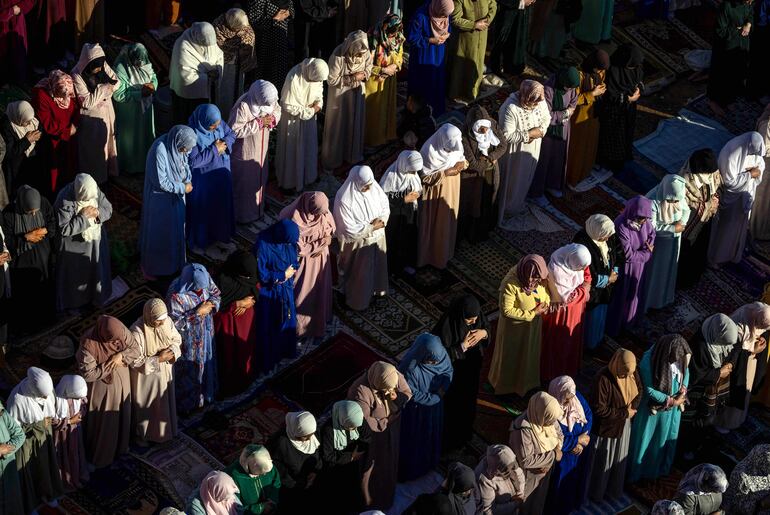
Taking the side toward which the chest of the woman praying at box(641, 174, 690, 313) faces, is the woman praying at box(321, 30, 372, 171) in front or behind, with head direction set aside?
behind

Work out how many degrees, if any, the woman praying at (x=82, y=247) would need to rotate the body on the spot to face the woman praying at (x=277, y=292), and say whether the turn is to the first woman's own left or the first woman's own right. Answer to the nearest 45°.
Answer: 0° — they already face them

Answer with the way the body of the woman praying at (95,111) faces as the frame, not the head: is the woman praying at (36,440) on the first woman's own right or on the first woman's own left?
on the first woman's own right

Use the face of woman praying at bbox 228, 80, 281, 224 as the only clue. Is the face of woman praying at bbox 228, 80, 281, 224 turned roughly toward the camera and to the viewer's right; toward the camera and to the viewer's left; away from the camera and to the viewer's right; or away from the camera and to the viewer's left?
toward the camera and to the viewer's right

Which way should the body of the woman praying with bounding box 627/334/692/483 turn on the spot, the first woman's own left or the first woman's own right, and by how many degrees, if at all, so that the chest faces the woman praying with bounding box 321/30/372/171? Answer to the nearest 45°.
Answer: approximately 180°

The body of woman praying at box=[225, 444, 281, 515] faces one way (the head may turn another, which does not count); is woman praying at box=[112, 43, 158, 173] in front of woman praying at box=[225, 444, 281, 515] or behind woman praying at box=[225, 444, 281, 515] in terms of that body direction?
behind

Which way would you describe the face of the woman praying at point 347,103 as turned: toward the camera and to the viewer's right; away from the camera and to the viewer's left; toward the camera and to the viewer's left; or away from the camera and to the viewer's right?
toward the camera and to the viewer's right

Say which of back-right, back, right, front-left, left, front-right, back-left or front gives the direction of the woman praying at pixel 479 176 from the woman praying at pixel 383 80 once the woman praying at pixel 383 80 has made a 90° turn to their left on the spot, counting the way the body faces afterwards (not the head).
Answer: right

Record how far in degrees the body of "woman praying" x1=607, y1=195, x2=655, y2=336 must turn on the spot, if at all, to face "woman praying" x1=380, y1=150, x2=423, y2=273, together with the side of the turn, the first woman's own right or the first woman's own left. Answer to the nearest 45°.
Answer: approximately 135° to the first woman's own right
